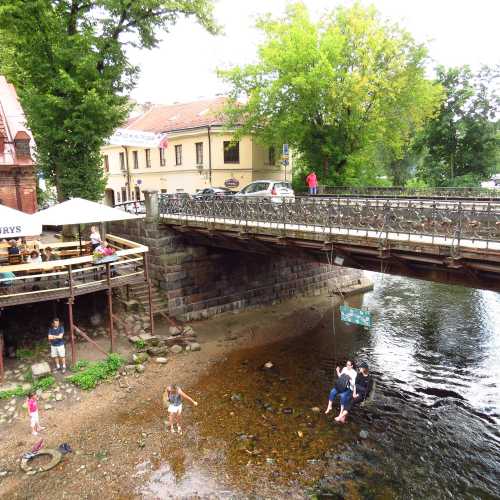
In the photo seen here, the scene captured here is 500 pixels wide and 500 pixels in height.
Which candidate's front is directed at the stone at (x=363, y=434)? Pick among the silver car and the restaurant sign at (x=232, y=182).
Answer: the restaurant sign

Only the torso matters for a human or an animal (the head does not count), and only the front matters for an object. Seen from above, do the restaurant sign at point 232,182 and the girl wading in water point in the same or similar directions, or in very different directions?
same or similar directions

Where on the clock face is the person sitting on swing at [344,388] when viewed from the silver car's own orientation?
The person sitting on swing is roughly at 7 o'clock from the silver car.

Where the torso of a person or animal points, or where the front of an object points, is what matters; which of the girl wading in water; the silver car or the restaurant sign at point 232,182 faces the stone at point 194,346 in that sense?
the restaurant sign

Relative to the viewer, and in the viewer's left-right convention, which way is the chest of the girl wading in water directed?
facing the viewer

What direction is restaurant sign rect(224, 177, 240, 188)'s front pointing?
toward the camera

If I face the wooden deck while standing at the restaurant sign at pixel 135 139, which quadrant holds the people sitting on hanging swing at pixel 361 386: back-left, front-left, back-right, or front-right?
front-left

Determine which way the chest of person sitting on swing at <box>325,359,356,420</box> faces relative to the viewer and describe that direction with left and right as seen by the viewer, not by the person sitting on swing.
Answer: facing the viewer and to the left of the viewer

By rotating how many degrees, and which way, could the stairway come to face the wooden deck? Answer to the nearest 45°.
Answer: approximately 90° to its right

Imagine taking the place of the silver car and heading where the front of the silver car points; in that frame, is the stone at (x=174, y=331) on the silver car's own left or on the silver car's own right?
on the silver car's own left

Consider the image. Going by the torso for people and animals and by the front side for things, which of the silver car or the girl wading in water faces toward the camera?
the girl wading in water

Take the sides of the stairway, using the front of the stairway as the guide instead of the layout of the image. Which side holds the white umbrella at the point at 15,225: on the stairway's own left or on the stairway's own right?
on the stairway's own right

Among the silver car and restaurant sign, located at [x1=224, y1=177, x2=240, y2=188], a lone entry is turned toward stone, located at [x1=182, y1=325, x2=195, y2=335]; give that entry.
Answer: the restaurant sign

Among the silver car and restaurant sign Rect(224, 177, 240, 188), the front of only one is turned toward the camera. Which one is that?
the restaurant sign
